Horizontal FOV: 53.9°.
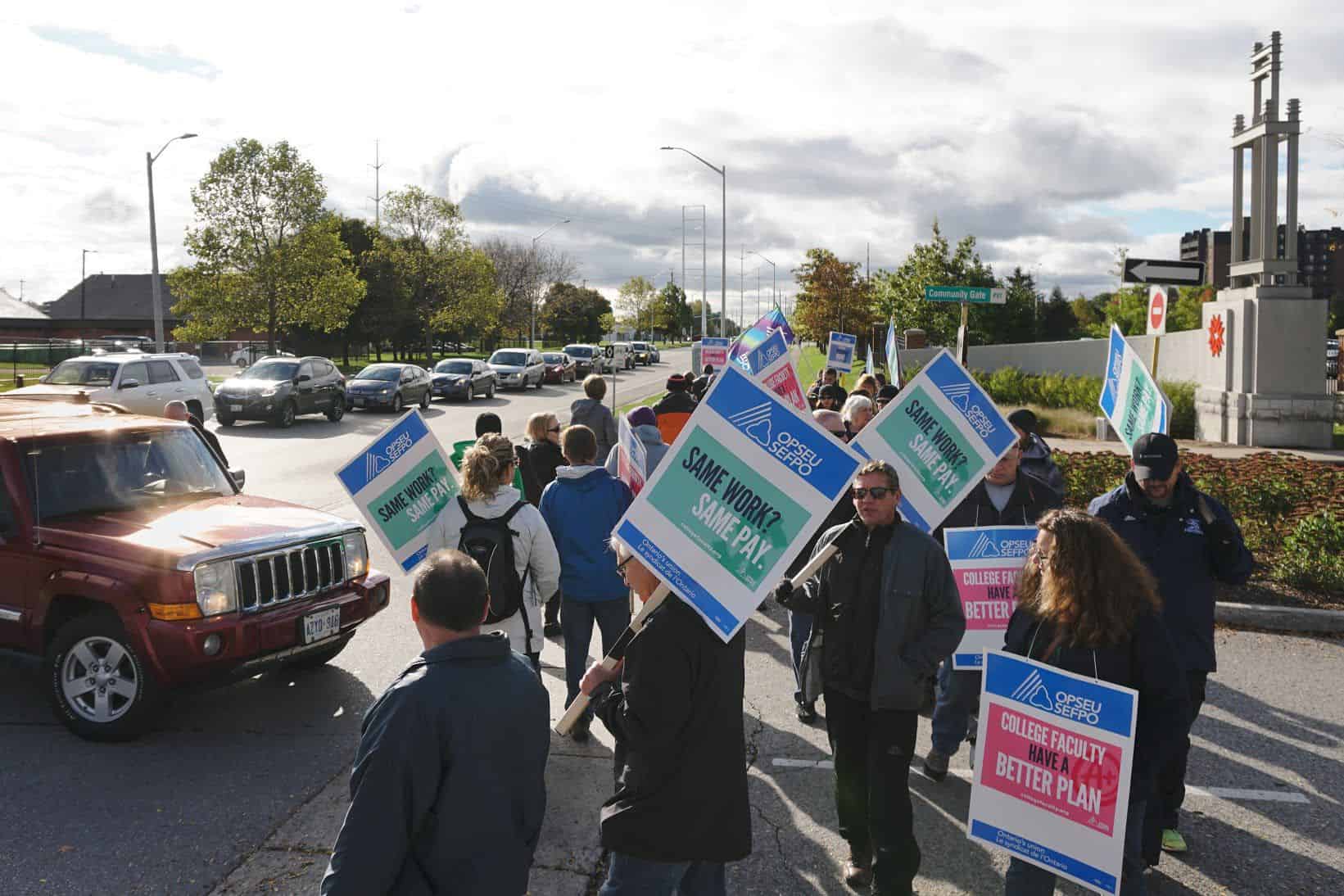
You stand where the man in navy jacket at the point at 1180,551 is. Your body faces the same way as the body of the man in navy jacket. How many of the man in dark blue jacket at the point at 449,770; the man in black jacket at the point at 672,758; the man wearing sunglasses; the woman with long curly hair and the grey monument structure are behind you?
1

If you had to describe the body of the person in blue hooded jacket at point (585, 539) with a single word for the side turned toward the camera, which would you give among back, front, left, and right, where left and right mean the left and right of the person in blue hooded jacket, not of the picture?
back

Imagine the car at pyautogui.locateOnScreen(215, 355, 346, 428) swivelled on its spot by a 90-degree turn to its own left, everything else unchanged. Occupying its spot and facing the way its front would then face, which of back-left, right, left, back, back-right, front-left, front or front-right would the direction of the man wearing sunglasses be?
front-right

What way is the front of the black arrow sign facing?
toward the camera

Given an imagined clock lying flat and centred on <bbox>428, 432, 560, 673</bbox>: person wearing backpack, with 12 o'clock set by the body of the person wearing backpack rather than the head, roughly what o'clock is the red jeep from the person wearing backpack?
The red jeep is roughly at 10 o'clock from the person wearing backpack.

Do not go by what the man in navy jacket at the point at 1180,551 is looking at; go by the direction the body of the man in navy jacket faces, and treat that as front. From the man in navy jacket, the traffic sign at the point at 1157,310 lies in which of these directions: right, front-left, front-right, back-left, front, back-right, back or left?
back

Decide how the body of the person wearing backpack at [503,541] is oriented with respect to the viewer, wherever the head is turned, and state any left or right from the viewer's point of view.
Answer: facing away from the viewer

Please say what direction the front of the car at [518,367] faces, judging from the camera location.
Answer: facing the viewer and to the left of the viewer

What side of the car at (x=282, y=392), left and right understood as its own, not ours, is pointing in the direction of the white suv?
front

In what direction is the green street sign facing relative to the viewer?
toward the camera

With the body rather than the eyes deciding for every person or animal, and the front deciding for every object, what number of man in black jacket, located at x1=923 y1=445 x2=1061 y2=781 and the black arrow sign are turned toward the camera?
2

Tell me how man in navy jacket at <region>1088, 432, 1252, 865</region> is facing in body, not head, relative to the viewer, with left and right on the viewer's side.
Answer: facing the viewer
